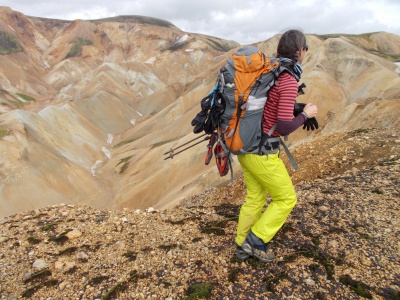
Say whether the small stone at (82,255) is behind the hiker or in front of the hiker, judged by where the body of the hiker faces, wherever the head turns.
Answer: behind

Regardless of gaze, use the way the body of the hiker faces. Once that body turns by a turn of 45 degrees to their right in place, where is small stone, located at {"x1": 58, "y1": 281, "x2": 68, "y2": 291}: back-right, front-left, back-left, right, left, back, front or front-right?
back-right

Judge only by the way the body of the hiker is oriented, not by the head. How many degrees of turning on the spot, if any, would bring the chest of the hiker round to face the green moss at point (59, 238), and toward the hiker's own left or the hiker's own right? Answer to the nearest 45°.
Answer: approximately 180°

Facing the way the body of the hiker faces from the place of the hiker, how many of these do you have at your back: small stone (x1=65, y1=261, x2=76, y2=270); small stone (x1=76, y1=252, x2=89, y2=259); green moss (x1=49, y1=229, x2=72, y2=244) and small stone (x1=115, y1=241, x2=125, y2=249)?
4

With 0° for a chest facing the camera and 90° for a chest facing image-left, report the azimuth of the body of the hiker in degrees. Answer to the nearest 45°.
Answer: approximately 270°

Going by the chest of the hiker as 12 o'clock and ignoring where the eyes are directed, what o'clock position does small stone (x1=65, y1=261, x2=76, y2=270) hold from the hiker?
The small stone is roughly at 6 o'clock from the hiker.

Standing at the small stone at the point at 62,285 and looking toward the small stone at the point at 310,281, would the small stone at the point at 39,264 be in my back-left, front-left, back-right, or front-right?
back-left
